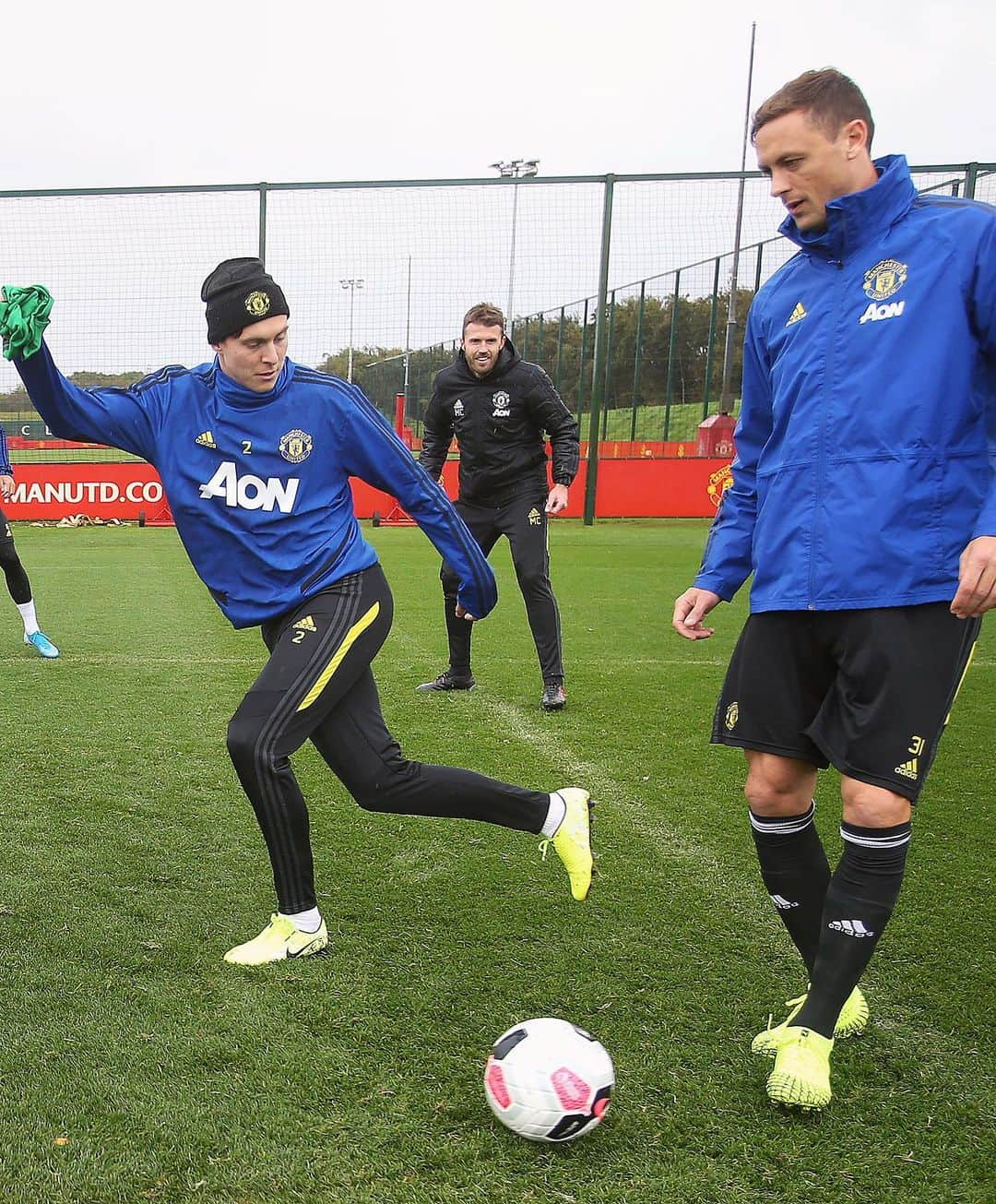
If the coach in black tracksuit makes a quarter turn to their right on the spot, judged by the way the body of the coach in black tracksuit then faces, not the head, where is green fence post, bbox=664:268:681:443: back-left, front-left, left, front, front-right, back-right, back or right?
right

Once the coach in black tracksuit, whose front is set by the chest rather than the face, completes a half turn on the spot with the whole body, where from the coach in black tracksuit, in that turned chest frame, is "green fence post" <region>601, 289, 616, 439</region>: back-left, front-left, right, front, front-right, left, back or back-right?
front

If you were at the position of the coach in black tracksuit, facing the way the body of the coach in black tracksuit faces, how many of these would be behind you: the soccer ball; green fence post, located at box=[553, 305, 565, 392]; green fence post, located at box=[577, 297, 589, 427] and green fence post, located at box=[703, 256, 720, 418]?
3

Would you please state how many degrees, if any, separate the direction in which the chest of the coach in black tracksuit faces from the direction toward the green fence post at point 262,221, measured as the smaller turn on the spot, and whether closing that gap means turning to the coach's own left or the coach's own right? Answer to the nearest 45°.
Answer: approximately 180°

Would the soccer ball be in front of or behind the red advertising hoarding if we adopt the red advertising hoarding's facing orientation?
in front

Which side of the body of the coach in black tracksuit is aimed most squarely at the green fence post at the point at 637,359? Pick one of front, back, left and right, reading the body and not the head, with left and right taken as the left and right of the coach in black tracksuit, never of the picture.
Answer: back

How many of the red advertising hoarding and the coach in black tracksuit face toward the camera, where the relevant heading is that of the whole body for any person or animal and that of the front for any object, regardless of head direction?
2

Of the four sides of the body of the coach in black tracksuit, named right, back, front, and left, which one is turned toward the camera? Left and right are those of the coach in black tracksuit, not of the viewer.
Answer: front

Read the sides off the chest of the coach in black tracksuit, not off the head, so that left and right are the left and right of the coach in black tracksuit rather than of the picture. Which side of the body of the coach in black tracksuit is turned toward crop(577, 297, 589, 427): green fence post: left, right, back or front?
back

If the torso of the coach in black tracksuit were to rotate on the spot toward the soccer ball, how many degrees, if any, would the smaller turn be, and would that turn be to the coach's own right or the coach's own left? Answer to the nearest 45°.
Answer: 0° — they already face it

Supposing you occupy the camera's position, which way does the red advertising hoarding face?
facing the viewer

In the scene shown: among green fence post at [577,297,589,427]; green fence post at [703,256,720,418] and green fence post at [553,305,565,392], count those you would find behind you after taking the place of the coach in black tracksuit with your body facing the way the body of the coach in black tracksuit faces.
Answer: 3

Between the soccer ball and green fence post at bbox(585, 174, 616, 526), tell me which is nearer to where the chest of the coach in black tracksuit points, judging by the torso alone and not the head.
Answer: the soccer ball

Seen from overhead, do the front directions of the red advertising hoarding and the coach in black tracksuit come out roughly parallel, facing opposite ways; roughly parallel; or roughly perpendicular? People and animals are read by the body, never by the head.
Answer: roughly parallel
